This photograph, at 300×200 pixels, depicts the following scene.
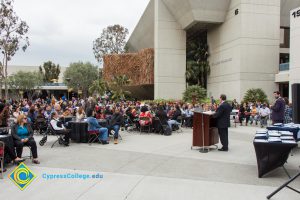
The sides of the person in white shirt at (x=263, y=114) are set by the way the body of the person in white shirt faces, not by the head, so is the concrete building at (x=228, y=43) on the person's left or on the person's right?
on the person's right

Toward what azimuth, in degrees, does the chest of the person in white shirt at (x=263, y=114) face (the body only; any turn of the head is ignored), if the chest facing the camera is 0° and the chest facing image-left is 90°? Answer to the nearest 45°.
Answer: approximately 45°

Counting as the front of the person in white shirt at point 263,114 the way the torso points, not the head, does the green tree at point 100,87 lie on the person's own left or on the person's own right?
on the person's own right

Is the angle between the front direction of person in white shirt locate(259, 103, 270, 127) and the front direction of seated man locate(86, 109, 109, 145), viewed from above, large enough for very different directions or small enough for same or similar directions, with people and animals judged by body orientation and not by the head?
very different directions

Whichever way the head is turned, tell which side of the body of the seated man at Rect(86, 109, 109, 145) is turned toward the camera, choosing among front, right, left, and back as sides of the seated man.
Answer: right

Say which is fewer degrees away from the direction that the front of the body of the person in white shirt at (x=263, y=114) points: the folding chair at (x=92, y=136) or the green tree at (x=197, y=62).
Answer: the folding chair

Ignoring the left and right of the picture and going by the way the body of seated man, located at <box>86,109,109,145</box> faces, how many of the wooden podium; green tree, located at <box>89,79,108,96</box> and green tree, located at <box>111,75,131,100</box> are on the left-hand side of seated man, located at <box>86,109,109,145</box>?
2

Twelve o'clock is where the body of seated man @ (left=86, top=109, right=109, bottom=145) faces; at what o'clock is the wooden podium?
The wooden podium is roughly at 1 o'clock from the seated man.

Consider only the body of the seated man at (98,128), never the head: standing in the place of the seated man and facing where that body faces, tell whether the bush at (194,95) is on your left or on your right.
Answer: on your left

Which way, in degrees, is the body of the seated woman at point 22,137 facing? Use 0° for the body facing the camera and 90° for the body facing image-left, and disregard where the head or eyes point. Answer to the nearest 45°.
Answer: approximately 315°

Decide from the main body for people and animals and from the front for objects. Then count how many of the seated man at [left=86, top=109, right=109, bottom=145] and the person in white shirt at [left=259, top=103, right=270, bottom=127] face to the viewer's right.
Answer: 1

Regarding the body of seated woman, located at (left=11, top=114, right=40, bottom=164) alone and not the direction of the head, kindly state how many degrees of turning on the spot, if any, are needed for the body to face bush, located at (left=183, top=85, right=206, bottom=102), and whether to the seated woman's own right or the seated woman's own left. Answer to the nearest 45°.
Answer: approximately 90° to the seated woman's own left

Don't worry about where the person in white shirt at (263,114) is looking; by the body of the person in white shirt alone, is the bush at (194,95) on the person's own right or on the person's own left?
on the person's own right
